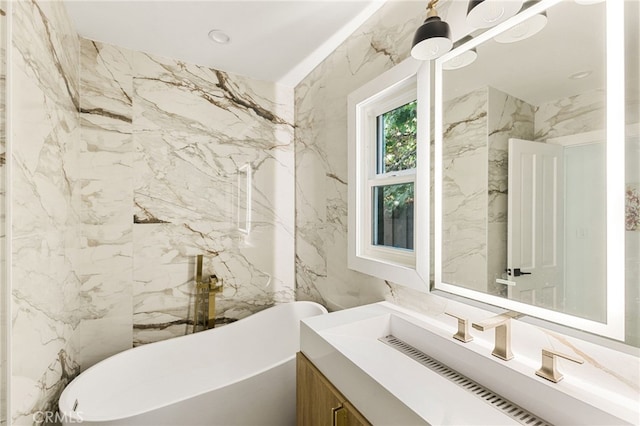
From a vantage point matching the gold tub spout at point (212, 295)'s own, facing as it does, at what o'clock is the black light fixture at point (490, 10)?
The black light fixture is roughly at 11 o'clock from the gold tub spout.

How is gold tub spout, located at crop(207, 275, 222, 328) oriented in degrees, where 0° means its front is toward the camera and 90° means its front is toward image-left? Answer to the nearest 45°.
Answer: approximately 0°

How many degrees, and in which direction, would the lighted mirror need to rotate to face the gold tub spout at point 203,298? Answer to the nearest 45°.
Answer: approximately 45° to its right

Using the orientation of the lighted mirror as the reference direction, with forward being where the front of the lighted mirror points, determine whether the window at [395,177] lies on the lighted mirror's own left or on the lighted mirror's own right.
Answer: on the lighted mirror's own right

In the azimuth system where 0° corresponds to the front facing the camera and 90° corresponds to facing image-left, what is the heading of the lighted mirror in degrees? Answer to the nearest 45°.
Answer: approximately 45°
